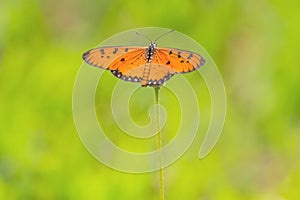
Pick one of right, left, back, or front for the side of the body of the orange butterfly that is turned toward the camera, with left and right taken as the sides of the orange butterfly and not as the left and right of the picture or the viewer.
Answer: back
